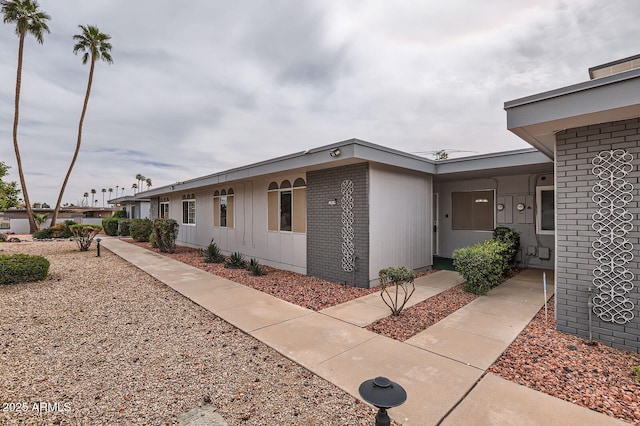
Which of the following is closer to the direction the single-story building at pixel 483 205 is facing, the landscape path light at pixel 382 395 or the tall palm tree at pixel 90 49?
the landscape path light

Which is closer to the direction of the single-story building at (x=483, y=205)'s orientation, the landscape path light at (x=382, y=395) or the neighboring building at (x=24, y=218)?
the landscape path light

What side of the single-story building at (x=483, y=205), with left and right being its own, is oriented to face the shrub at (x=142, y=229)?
right

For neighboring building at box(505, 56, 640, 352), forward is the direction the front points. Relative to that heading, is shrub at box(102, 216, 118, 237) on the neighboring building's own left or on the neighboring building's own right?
on the neighboring building's own right

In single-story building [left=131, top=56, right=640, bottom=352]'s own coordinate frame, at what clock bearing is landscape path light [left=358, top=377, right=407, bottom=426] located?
The landscape path light is roughly at 11 o'clock from the single-story building.

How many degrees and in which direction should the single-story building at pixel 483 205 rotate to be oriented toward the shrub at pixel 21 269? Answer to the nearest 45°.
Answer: approximately 45° to its right

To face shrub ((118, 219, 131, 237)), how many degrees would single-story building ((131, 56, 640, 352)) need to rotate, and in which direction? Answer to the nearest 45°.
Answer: approximately 90° to its right

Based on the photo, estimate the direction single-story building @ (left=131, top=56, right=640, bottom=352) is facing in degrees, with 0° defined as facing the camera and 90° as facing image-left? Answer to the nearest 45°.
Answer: approximately 45°
